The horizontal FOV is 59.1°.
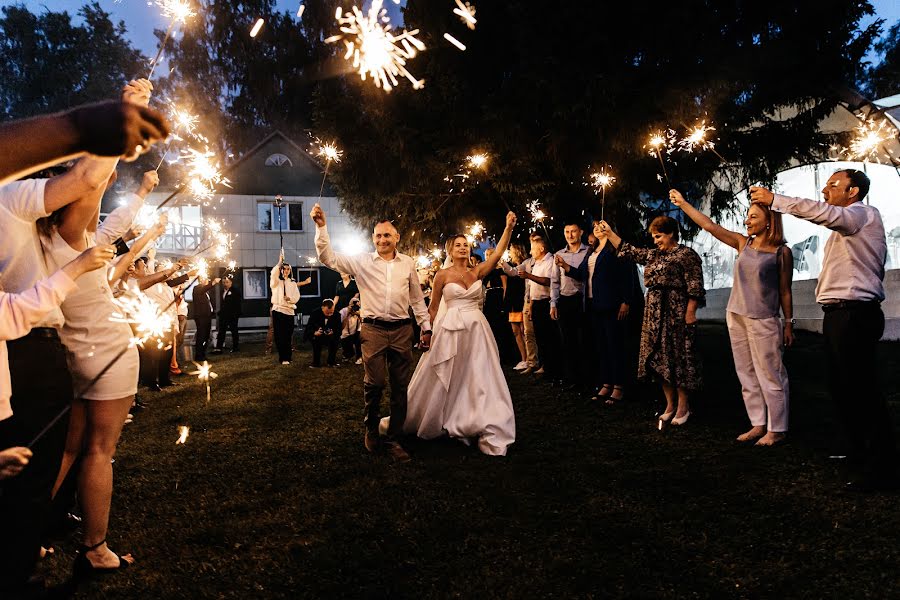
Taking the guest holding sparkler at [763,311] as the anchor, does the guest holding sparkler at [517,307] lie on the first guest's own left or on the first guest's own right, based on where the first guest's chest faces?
on the first guest's own right

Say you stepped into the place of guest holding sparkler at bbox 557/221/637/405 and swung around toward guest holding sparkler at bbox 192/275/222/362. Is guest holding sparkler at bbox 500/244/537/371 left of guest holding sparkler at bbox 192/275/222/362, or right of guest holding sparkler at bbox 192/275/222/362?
right

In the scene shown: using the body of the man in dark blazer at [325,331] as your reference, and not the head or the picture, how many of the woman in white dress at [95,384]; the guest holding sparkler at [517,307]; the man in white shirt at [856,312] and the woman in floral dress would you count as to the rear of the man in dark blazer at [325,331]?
0

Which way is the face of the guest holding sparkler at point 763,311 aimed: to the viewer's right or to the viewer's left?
to the viewer's left

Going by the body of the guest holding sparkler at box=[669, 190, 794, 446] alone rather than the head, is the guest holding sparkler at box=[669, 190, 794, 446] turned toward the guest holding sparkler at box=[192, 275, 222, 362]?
no

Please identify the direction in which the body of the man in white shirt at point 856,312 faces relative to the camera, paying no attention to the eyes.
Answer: to the viewer's left

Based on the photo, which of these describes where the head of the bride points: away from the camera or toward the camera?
toward the camera

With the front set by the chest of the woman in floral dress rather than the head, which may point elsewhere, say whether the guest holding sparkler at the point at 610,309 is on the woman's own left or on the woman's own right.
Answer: on the woman's own right

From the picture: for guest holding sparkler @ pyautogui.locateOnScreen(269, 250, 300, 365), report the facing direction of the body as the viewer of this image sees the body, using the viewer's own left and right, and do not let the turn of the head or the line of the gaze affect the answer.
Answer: facing the viewer

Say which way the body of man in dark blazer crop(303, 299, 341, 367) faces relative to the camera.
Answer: toward the camera

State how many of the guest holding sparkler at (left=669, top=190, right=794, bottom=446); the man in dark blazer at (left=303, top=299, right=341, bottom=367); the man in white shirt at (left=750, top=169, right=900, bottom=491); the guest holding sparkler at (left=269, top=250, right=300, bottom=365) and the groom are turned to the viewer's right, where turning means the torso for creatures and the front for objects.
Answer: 0

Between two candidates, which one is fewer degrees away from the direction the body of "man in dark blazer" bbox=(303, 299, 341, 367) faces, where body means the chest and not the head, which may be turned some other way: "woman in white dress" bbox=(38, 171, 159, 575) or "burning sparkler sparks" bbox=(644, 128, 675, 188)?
the woman in white dress

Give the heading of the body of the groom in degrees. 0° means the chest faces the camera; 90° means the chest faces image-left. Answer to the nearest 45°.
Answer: approximately 0°

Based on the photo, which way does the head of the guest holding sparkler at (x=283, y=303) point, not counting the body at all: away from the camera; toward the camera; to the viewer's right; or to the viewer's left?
toward the camera
